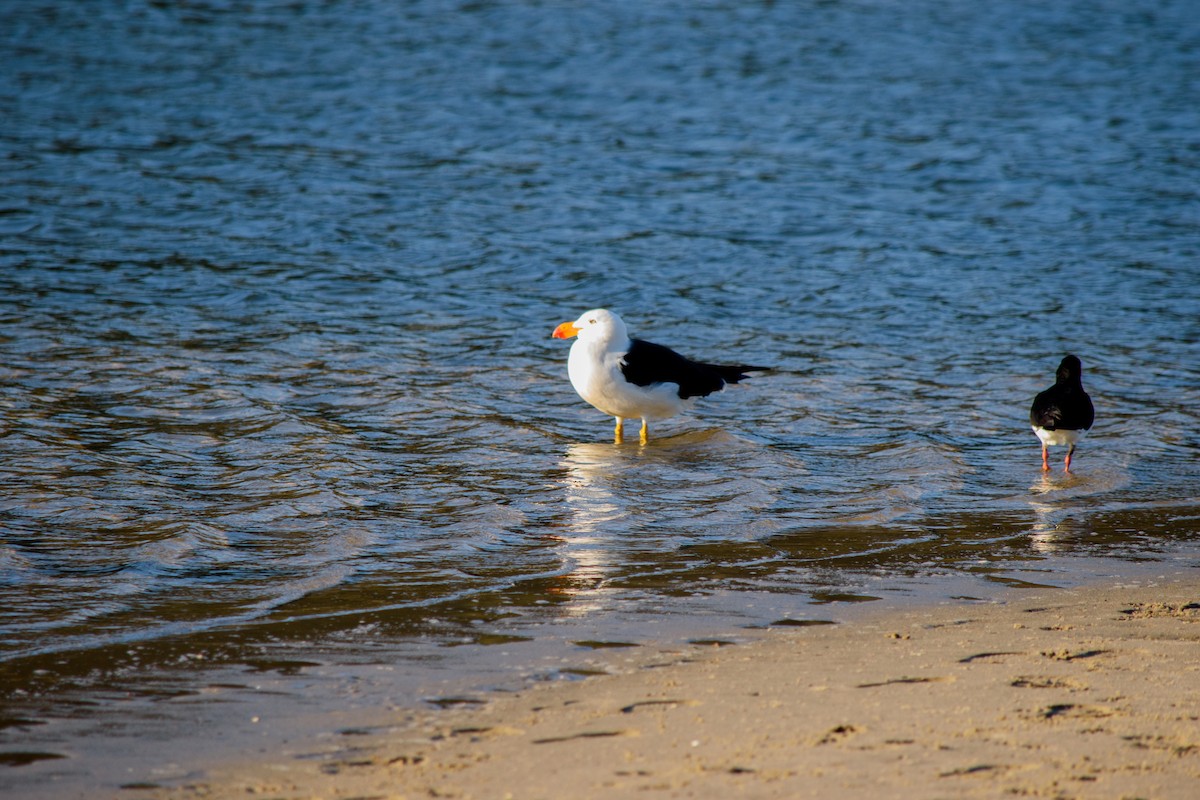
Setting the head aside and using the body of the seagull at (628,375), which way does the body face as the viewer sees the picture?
to the viewer's left

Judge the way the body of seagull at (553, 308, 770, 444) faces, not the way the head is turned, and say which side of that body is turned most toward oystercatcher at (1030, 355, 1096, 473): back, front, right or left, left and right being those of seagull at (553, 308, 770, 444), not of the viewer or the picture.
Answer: back
